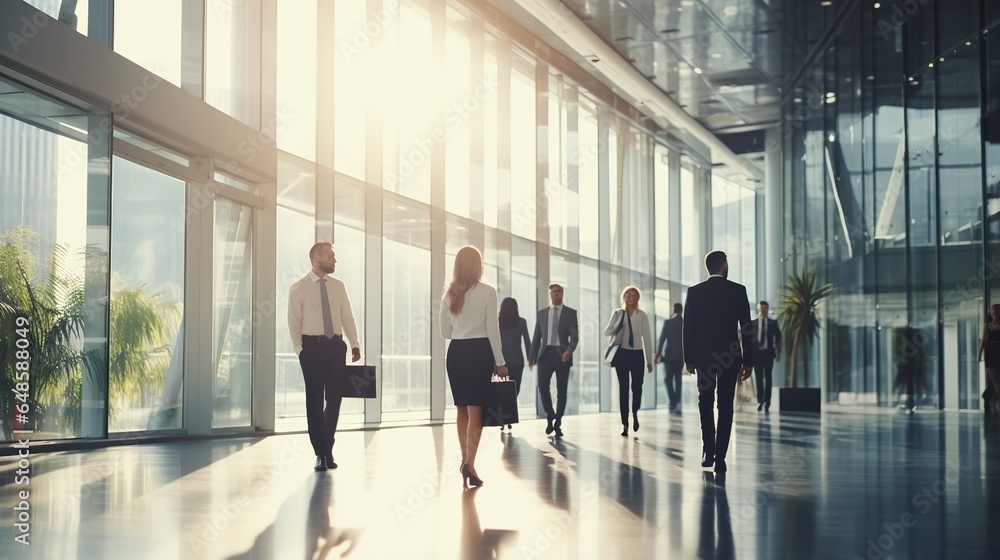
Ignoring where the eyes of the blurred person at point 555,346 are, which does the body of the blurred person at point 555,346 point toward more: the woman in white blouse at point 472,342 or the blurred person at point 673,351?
the woman in white blouse

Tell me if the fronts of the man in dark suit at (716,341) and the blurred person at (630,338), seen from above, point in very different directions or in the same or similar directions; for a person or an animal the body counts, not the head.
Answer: very different directions

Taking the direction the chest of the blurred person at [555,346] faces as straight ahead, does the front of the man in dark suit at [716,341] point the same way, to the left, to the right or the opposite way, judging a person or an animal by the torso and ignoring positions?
the opposite way

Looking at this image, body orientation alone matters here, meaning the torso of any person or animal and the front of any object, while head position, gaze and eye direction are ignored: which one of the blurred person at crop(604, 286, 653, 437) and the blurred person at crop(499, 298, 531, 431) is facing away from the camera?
the blurred person at crop(499, 298, 531, 431)

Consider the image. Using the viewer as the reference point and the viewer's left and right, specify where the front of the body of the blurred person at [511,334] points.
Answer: facing away from the viewer

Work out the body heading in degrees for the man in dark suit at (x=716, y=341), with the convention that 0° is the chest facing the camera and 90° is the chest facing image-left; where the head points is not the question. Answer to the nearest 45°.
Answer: approximately 180°

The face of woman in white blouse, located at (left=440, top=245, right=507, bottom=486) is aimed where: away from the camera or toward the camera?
away from the camera

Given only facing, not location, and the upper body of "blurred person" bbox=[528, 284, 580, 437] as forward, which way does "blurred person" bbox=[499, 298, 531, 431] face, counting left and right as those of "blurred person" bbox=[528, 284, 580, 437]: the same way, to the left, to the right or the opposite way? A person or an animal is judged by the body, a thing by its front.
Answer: the opposite way

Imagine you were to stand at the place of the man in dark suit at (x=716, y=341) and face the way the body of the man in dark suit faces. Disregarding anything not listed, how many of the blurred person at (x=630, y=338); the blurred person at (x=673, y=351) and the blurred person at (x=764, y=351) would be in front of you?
3

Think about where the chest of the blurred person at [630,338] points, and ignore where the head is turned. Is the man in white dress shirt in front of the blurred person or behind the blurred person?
in front

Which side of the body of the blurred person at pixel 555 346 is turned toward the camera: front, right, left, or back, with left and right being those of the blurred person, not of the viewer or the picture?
front

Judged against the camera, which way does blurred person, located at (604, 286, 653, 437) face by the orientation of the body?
toward the camera

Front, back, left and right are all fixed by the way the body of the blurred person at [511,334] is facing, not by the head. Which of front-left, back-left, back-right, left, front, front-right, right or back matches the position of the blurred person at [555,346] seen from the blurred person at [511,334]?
back-right

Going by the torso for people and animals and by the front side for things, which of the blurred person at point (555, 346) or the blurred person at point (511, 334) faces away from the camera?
the blurred person at point (511, 334)
